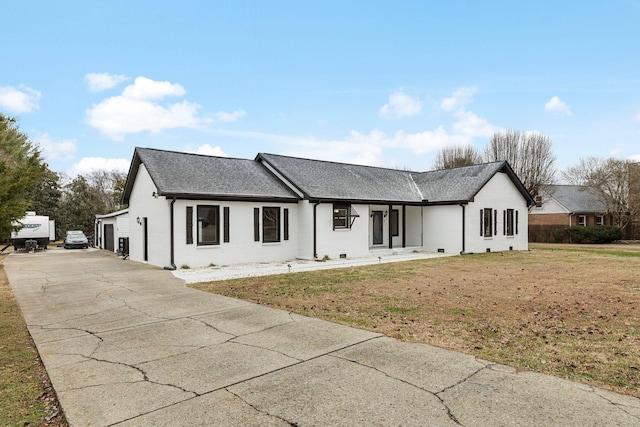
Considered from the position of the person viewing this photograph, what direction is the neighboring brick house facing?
facing the viewer and to the right of the viewer

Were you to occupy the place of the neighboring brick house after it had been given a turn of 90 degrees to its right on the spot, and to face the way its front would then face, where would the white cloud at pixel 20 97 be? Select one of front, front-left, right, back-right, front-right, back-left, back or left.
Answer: front

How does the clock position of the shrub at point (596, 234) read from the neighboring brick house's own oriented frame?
The shrub is roughly at 1 o'clock from the neighboring brick house.

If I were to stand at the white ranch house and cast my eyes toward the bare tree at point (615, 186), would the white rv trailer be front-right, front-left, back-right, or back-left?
back-left

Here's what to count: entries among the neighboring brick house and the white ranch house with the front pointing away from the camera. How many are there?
0

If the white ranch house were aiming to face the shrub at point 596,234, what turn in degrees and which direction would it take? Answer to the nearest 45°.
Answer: approximately 90° to its left

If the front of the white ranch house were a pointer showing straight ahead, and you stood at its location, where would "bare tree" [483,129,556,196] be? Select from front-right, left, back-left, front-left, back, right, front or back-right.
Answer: left
